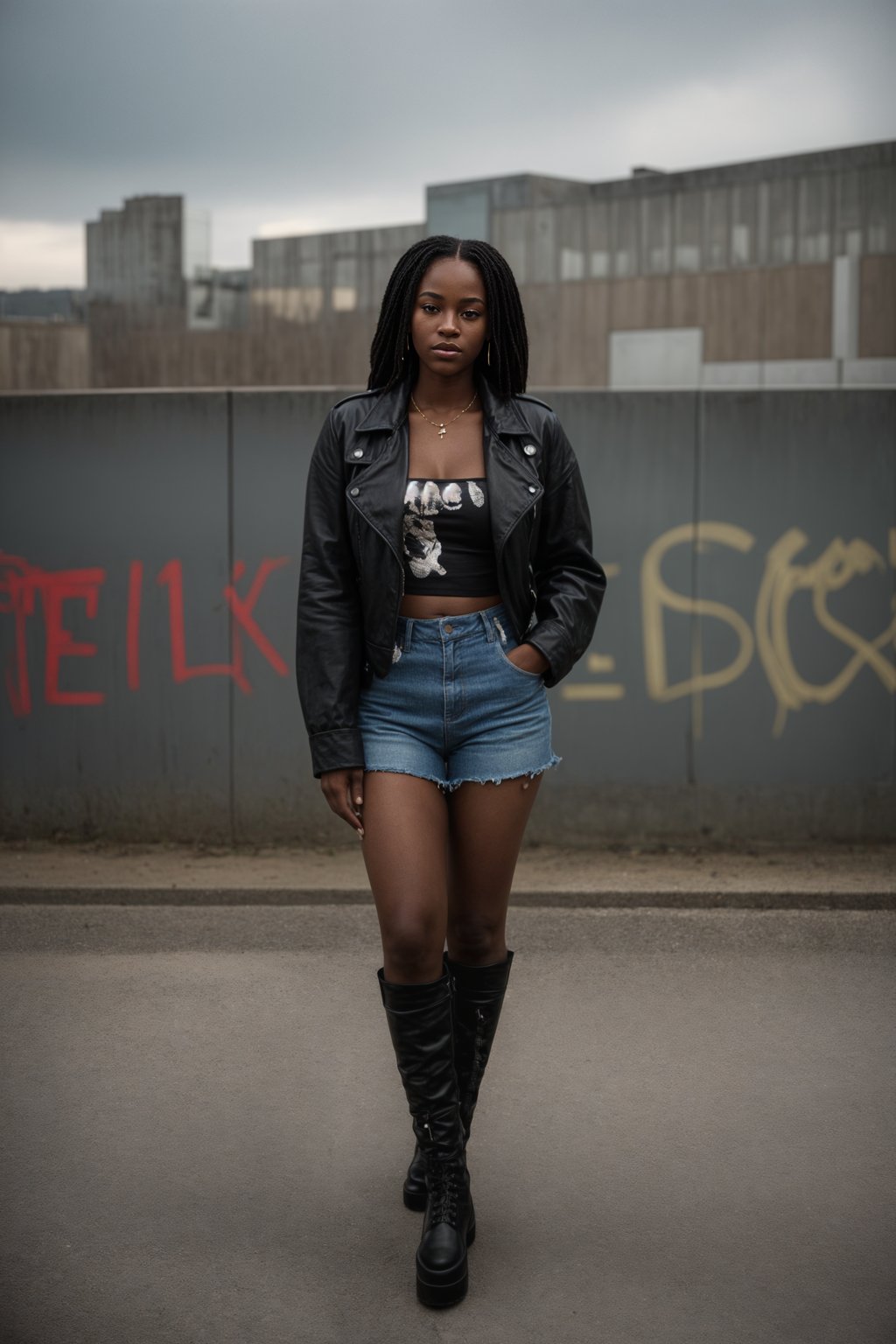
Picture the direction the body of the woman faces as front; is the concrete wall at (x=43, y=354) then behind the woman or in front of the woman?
behind

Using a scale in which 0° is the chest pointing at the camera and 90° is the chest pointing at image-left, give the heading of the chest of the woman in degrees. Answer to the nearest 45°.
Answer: approximately 0°

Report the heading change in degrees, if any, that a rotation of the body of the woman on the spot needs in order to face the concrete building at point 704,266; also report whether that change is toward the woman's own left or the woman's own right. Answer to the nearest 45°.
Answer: approximately 180°
